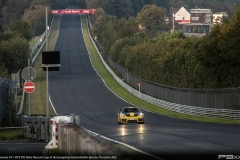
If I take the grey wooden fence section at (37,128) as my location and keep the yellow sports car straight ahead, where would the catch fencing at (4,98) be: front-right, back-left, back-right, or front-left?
front-left

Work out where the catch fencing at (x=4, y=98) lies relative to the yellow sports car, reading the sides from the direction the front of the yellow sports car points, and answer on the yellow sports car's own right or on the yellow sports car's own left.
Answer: on the yellow sports car's own right

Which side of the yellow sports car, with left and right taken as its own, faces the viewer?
front

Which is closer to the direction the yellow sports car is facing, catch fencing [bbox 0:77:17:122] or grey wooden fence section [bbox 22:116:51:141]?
the grey wooden fence section

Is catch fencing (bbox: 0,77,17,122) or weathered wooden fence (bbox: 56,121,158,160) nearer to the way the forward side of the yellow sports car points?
the weathered wooden fence

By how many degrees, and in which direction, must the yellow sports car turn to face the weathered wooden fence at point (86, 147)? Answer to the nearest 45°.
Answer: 0° — it already faces it

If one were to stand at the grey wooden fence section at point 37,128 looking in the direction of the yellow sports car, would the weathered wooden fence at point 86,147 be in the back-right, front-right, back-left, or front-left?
back-right

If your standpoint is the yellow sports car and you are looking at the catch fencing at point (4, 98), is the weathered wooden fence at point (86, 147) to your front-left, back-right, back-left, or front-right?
front-left

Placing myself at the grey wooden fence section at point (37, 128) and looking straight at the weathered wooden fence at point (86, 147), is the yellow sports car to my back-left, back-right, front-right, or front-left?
back-left

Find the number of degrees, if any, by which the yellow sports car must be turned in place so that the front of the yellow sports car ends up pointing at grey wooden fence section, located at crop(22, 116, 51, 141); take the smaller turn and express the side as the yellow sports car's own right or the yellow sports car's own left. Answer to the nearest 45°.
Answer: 0° — it already faces it
